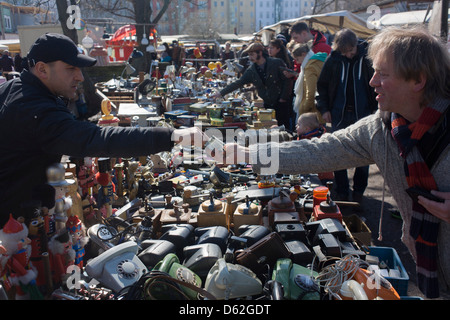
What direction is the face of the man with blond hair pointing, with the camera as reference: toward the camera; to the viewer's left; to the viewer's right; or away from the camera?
to the viewer's left

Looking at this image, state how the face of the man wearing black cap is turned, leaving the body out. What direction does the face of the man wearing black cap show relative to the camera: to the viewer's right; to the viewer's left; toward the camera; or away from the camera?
to the viewer's right

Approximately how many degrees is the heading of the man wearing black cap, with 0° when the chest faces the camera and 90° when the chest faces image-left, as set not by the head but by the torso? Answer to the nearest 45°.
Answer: approximately 270°

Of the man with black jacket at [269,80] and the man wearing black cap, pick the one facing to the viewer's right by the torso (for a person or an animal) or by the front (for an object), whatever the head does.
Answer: the man wearing black cap

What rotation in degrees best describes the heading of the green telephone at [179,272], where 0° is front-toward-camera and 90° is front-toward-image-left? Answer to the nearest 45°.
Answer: approximately 315°

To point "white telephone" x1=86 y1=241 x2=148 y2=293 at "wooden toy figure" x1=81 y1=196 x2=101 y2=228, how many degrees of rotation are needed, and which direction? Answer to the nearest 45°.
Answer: approximately 135° to its left

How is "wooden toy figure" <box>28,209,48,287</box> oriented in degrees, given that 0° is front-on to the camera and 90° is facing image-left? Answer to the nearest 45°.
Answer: approximately 315°

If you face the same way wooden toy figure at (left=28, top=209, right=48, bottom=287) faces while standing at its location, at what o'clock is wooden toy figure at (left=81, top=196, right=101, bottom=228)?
wooden toy figure at (left=81, top=196, right=101, bottom=228) is roughly at 8 o'clock from wooden toy figure at (left=28, top=209, right=48, bottom=287).

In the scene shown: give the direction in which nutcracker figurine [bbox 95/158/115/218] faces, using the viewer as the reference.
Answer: facing the viewer and to the right of the viewer
